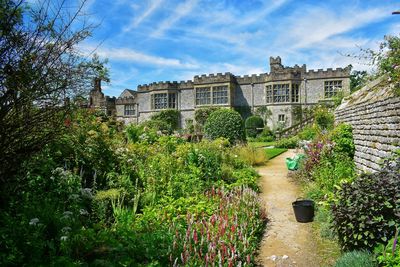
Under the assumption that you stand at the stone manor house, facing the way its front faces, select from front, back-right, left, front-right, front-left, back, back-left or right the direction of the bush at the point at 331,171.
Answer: front

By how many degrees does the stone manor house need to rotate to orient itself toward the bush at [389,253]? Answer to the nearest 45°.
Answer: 0° — it already faces it

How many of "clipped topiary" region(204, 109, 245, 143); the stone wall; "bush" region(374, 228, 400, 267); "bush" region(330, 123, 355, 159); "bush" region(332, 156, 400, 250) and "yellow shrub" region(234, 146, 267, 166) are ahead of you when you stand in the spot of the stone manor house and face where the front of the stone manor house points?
6

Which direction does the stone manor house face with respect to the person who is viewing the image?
facing the viewer

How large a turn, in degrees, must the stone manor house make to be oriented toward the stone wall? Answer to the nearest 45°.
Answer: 0° — it already faces it

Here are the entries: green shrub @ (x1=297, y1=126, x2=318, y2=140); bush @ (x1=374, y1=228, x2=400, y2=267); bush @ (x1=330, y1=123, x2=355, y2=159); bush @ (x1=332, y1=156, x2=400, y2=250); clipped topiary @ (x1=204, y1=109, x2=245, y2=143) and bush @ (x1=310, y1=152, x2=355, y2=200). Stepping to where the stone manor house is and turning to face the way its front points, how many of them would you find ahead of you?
6

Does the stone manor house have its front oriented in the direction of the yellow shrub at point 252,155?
yes

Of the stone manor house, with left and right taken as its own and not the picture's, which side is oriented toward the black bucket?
front

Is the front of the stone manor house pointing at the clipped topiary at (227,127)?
yes

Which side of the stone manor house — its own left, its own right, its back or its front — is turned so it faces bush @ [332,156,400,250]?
front

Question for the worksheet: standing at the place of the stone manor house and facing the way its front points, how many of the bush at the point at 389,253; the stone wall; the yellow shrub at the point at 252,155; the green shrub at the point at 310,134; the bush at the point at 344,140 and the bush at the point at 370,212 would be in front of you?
6
